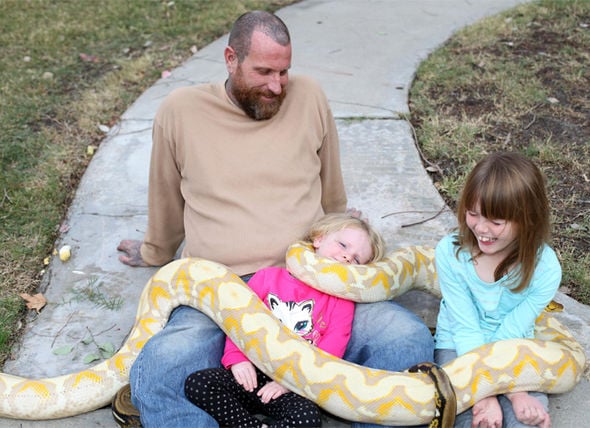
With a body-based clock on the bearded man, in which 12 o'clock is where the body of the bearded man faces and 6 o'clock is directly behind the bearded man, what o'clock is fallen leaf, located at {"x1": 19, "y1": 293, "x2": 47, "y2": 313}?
The fallen leaf is roughly at 3 o'clock from the bearded man.

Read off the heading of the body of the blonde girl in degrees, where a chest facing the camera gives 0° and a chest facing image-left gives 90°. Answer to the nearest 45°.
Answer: approximately 0°

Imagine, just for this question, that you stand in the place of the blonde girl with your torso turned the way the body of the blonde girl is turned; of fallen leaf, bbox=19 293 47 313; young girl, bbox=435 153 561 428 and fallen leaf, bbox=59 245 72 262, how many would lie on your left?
1

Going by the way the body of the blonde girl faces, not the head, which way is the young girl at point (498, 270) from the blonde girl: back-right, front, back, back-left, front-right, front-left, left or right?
left

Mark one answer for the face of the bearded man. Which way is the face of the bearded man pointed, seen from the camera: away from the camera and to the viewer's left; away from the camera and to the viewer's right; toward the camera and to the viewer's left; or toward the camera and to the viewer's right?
toward the camera and to the viewer's right

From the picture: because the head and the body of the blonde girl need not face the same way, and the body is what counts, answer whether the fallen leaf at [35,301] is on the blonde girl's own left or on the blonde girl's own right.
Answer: on the blonde girl's own right

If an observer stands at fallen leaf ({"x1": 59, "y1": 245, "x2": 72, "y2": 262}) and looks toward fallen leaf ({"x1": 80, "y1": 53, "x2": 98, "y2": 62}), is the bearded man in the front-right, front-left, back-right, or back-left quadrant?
back-right

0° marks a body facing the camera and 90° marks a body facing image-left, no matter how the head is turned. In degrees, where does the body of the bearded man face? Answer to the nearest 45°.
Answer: approximately 0°

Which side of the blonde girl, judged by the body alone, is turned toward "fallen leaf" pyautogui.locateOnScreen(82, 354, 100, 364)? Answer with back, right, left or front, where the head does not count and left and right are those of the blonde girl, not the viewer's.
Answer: right

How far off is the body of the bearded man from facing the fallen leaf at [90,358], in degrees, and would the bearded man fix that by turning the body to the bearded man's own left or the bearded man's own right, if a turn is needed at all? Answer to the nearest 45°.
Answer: approximately 45° to the bearded man's own right
